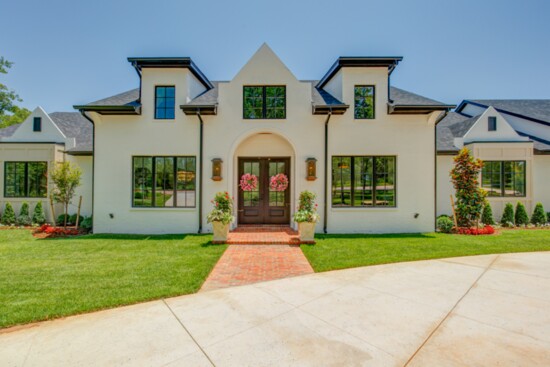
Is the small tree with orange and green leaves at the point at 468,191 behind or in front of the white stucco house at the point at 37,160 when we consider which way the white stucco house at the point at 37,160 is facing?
in front

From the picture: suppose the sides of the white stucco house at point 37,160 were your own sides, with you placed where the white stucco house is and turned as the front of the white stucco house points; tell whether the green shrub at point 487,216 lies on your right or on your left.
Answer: on your left

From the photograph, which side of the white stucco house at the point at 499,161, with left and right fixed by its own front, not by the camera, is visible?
front

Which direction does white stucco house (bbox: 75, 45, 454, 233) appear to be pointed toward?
toward the camera

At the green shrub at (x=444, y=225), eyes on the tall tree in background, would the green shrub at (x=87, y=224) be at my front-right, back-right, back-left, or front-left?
front-left

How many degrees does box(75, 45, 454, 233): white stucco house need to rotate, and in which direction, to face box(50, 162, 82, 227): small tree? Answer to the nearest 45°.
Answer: approximately 90° to its right
